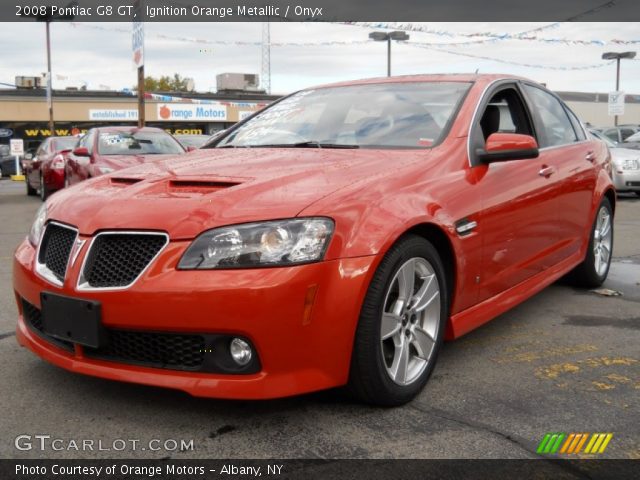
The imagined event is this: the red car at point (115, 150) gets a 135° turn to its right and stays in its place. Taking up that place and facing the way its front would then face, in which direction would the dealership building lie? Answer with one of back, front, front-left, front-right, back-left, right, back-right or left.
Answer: right

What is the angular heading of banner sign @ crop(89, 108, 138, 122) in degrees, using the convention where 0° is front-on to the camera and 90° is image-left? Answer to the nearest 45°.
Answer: approximately 0°

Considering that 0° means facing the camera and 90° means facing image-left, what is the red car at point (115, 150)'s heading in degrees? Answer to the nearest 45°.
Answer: approximately 315°

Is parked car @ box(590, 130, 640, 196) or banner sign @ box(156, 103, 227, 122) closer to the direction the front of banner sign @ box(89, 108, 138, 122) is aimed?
the parked car

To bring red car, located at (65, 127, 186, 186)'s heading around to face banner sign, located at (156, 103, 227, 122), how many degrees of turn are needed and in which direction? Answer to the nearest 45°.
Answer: approximately 135° to its left

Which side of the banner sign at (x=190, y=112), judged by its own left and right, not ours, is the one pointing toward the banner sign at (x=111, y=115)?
right

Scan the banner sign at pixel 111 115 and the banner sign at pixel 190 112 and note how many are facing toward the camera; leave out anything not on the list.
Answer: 2

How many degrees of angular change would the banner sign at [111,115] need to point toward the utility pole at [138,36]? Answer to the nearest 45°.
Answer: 0° — it already faces it
